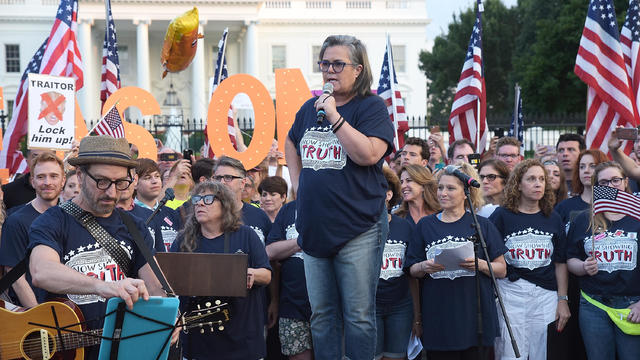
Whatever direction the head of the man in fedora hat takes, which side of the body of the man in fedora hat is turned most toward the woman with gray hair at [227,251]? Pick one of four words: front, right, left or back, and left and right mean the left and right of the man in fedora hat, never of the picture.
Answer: left

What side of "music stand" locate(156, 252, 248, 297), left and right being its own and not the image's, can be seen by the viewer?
back

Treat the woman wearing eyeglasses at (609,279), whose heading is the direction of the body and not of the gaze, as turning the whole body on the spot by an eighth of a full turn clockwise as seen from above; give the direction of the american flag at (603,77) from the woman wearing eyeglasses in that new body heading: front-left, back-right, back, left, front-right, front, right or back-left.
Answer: back-right

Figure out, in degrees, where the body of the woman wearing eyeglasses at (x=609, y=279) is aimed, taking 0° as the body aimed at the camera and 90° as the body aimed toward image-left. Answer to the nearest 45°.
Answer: approximately 0°

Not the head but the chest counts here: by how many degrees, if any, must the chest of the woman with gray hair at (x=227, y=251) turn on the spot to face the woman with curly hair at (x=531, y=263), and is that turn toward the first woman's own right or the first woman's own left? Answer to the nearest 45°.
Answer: approximately 135° to the first woman's own left

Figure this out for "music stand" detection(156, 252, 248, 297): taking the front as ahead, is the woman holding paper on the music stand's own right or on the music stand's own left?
on the music stand's own right

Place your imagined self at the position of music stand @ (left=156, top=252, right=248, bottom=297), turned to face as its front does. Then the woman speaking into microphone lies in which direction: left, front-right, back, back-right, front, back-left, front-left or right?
back-right

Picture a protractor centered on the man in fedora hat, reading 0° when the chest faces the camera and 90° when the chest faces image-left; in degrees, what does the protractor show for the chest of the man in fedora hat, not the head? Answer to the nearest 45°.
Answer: approximately 315°

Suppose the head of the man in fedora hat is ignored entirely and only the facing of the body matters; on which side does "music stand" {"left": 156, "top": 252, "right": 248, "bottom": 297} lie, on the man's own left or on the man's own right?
on the man's own left

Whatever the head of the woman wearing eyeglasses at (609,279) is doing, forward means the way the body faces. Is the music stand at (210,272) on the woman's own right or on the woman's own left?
on the woman's own right
